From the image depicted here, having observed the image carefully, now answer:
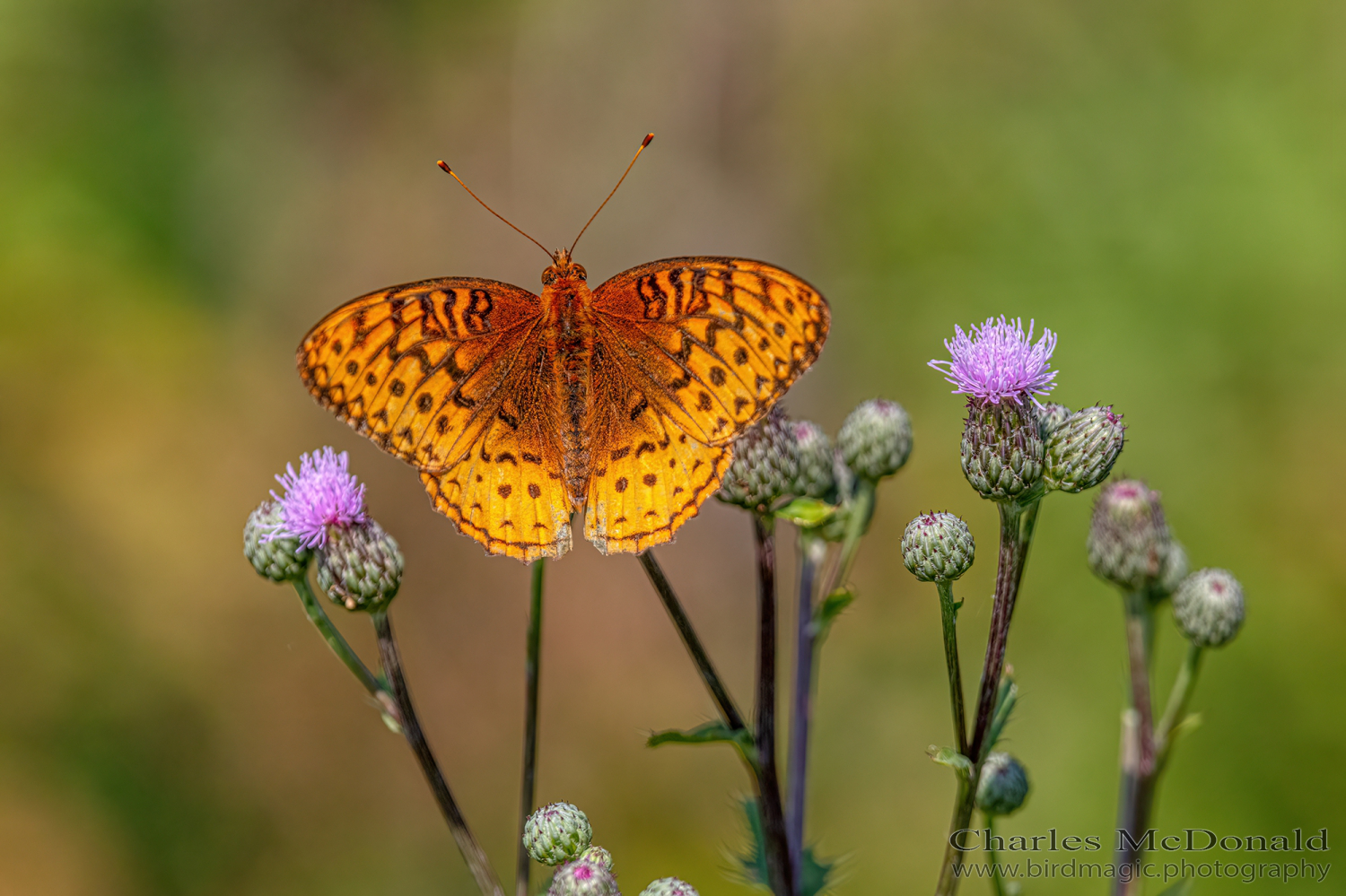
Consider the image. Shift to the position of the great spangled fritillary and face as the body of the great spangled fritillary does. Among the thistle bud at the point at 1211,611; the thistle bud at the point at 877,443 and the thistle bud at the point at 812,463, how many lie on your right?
3

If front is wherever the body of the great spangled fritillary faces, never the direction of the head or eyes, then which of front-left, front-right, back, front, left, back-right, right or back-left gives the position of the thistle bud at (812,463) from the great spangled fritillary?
right

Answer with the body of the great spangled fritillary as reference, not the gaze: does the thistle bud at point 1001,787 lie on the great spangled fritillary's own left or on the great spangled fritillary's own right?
on the great spangled fritillary's own right

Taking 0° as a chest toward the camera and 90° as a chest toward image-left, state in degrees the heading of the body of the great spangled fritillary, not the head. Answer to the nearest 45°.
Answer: approximately 180°

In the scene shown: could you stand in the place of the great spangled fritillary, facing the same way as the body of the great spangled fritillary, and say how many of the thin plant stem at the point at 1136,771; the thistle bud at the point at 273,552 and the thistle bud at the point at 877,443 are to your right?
2

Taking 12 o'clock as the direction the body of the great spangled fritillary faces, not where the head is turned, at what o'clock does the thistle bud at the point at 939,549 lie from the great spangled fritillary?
The thistle bud is roughly at 4 o'clock from the great spangled fritillary.

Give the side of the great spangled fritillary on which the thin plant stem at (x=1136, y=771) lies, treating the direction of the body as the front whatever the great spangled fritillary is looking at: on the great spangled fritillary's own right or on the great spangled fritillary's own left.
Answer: on the great spangled fritillary's own right

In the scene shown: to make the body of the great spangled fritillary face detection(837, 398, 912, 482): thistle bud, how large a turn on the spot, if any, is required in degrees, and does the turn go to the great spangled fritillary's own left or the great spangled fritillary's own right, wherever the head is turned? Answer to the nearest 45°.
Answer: approximately 90° to the great spangled fritillary's own right
